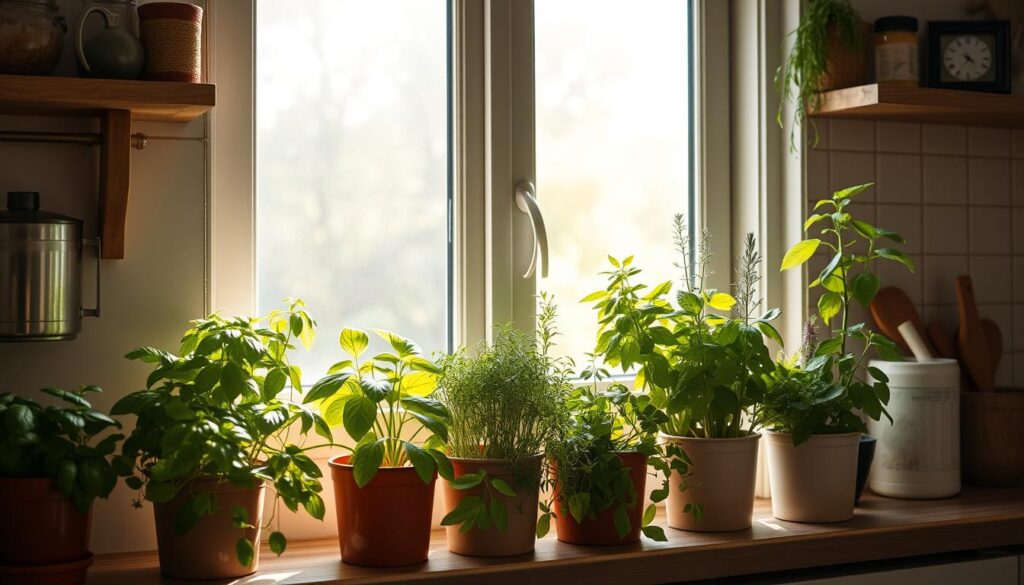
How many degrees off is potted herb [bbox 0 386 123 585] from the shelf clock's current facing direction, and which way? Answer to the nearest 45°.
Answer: approximately 45° to its right

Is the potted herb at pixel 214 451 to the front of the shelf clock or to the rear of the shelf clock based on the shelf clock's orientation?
to the front

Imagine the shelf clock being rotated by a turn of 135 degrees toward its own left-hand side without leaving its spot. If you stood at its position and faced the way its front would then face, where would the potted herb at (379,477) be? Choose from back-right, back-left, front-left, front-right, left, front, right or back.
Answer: back

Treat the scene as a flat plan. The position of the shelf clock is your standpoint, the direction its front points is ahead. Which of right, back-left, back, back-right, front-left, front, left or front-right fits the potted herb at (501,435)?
front-right

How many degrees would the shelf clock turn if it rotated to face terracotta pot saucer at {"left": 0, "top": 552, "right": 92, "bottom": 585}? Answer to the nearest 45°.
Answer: approximately 45° to its right

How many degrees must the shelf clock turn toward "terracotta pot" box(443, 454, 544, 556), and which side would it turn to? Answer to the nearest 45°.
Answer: approximately 45° to its right

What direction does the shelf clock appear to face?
toward the camera

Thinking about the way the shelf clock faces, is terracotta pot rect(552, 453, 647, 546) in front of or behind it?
in front
